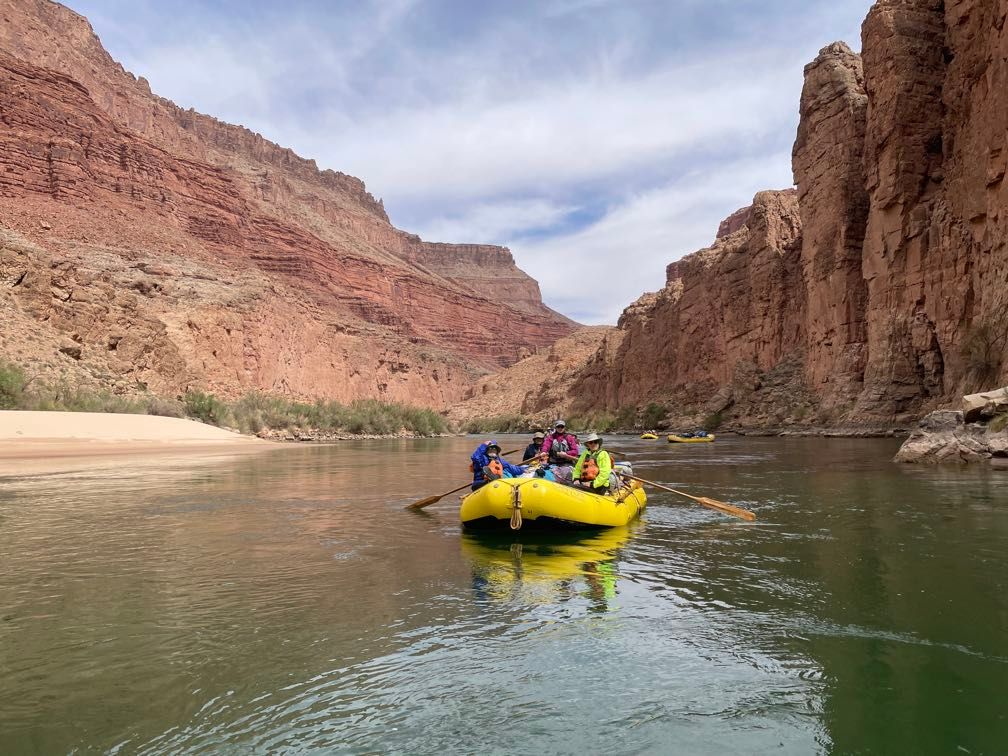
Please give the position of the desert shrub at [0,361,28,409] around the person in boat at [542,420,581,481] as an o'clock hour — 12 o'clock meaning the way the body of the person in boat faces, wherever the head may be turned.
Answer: The desert shrub is roughly at 4 o'clock from the person in boat.

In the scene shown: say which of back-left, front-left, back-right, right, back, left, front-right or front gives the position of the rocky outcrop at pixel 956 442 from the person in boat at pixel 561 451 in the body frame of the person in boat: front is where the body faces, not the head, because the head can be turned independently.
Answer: back-left

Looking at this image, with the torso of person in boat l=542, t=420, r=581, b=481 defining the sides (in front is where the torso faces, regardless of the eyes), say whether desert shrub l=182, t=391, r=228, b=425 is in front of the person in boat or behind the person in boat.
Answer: behind

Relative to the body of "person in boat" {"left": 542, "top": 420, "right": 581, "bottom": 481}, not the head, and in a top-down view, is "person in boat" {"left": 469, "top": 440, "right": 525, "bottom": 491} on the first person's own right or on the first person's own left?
on the first person's own right

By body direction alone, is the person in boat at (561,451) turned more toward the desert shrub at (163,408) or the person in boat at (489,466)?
the person in boat

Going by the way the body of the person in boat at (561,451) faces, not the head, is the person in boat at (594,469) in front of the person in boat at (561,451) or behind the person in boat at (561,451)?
in front

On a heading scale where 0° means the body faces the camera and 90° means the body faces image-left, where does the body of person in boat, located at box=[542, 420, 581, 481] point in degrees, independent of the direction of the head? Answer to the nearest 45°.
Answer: approximately 0°

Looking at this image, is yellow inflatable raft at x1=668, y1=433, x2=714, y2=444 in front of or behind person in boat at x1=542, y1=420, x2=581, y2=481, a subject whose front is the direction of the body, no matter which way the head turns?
behind

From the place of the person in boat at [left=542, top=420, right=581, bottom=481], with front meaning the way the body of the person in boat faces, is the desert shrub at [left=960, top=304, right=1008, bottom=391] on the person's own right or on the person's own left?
on the person's own left
